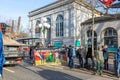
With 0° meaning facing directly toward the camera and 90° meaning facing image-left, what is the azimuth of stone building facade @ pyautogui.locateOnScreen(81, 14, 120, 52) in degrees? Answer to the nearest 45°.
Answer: approximately 45°

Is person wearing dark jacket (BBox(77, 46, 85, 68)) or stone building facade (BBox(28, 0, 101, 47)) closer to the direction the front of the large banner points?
the person wearing dark jacket

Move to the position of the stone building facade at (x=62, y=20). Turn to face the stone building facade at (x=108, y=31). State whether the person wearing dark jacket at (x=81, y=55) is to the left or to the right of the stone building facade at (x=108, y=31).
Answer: right

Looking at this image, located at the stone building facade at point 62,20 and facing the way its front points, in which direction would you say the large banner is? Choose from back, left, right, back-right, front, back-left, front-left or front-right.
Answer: front-left

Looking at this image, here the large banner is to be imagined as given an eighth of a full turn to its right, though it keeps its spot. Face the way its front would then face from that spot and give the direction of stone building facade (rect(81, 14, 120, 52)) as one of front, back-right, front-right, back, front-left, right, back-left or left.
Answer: back

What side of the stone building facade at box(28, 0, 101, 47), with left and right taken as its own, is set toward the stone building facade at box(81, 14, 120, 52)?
left

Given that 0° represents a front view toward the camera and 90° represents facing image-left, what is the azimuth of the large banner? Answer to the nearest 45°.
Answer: approximately 0°

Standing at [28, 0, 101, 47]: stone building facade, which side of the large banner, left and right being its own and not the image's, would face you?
back
